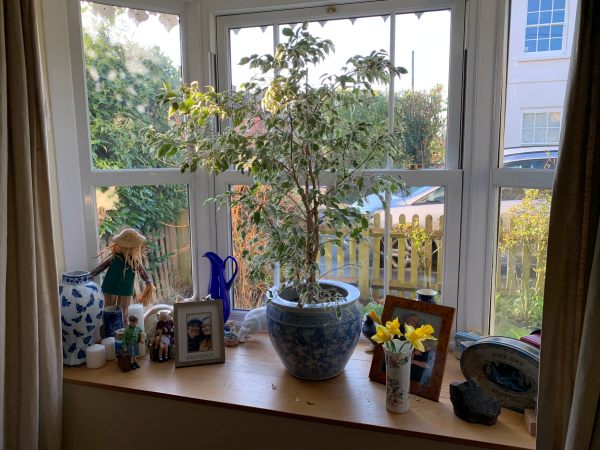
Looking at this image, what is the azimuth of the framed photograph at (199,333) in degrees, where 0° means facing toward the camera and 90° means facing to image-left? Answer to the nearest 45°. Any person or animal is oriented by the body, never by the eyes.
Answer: approximately 0°

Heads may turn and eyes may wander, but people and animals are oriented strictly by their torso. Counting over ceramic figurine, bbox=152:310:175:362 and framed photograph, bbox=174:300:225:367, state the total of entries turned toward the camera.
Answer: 2
